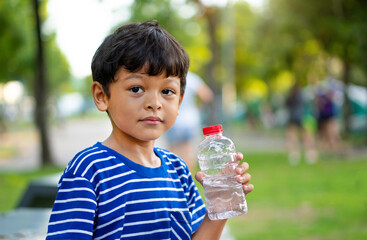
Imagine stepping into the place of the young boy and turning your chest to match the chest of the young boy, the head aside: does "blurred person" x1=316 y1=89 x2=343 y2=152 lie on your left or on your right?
on your left

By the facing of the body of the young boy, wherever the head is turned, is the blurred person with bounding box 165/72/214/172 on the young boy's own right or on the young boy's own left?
on the young boy's own left

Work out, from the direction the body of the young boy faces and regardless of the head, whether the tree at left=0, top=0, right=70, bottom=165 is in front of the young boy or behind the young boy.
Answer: behind

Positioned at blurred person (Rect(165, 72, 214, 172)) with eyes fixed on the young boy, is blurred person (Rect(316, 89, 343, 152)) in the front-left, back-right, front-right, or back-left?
back-left

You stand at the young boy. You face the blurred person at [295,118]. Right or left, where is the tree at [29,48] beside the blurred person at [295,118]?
left

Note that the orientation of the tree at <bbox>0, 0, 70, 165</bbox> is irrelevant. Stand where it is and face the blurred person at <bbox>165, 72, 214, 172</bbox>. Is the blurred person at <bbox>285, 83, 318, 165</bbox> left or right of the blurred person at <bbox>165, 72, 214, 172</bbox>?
left

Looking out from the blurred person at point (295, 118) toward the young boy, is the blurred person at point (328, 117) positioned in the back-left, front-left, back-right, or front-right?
back-left

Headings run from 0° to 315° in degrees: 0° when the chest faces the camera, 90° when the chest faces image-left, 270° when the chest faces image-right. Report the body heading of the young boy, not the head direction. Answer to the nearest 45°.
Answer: approximately 315°

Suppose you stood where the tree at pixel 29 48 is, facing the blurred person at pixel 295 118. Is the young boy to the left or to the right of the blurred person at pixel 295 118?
right

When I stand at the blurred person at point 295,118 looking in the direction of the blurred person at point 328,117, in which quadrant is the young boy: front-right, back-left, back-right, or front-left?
back-right

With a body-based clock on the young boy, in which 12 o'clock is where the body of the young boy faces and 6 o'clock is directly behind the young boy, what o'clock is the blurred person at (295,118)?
The blurred person is roughly at 8 o'clock from the young boy.
